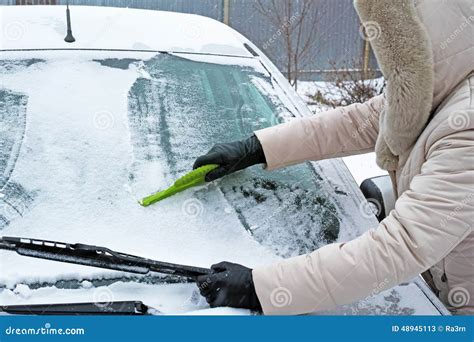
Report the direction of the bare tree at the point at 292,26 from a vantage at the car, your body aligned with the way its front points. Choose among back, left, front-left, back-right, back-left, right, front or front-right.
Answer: back

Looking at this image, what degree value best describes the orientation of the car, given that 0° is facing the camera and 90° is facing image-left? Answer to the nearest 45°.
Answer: approximately 0°

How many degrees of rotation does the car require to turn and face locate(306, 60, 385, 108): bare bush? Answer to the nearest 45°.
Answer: approximately 180°

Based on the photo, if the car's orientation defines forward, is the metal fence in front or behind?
behind
